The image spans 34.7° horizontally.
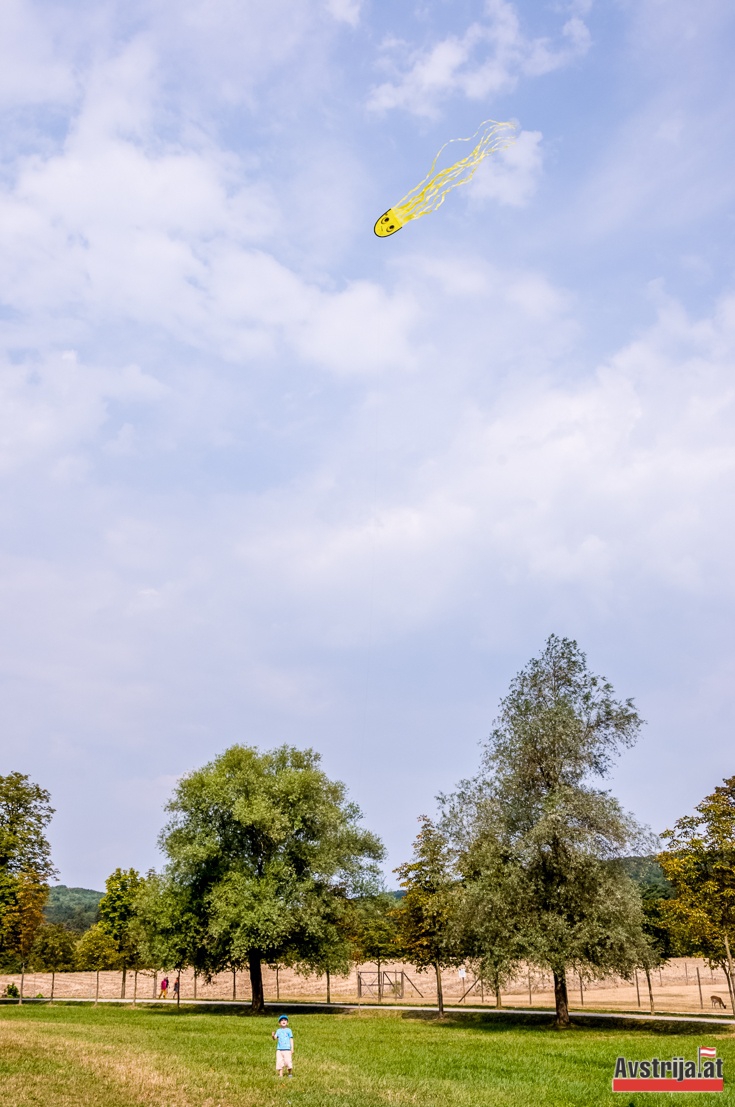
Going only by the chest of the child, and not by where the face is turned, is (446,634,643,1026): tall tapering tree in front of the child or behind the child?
behind

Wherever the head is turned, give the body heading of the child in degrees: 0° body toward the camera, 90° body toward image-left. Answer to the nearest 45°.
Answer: approximately 0°
